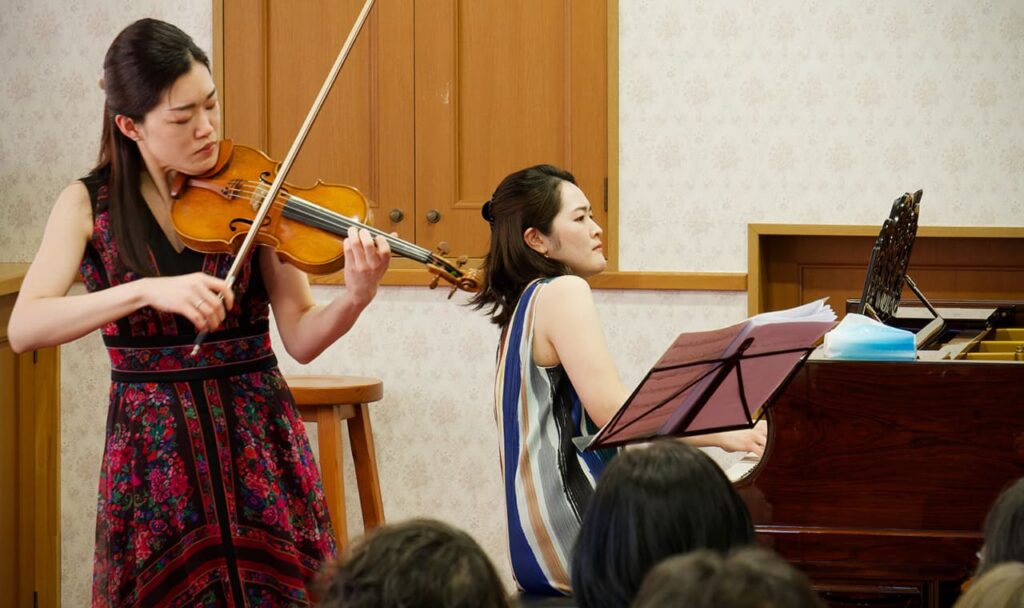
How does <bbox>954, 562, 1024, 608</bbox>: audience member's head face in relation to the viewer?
away from the camera

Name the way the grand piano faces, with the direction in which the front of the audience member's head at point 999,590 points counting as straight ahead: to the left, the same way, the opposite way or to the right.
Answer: to the left

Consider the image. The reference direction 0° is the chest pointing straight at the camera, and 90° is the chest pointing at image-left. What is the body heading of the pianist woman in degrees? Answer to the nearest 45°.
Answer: approximately 270°

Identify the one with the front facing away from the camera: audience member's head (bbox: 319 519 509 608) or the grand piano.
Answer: the audience member's head

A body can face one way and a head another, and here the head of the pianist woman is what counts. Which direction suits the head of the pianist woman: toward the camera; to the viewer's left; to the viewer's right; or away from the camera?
to the viewer's right

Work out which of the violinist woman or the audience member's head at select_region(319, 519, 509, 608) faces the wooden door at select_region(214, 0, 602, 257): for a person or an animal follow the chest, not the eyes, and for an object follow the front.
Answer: the audience member's head

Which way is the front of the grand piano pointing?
to the viewer's left

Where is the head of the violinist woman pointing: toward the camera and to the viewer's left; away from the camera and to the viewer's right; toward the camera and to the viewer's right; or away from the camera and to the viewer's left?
toward the camera and to the viewer's right

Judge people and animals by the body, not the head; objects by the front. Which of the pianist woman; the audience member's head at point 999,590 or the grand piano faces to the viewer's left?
the grand piano

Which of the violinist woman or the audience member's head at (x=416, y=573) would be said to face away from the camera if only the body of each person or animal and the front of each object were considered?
the audience member's head

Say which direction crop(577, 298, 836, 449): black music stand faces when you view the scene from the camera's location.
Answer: facing away from the viewer and to the left of the viewer

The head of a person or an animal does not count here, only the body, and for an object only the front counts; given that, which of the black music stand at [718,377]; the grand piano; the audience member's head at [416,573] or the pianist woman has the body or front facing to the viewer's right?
the pianist woman

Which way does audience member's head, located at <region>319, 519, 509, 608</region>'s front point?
away from the camera
